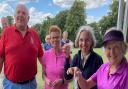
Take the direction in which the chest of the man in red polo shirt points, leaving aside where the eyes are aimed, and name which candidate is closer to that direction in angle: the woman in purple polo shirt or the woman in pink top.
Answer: the woman in purple polo shirt

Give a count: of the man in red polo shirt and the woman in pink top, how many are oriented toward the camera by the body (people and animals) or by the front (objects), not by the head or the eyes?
2

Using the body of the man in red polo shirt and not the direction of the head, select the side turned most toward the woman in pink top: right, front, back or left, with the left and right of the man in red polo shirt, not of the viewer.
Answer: left

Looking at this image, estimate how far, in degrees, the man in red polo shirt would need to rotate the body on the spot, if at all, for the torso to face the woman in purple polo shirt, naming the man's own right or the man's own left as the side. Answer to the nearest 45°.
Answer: approximately 45° to the man's own left

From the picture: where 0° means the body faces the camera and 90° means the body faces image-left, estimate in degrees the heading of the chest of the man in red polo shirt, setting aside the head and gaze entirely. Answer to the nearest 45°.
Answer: approximately 0°
